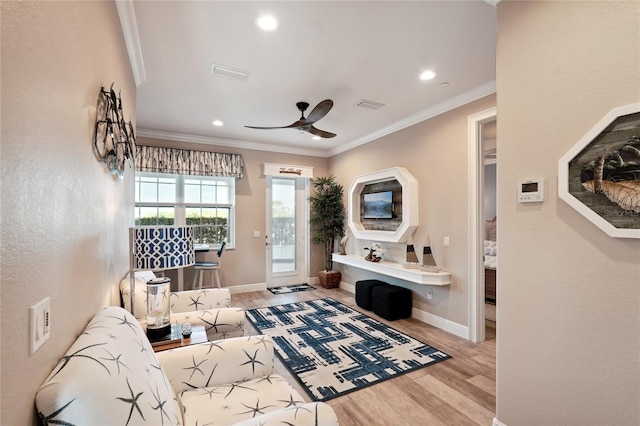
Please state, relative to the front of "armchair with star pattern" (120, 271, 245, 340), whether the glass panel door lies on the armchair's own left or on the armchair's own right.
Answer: on the armchair's own left

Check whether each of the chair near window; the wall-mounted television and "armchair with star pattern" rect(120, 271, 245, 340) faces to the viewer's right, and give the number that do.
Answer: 1

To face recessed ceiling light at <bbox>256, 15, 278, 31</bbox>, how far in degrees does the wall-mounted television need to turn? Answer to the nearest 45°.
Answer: approximately 45° to its left

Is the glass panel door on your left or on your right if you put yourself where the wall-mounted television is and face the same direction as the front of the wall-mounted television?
on your right

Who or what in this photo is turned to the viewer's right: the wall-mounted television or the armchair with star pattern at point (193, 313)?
the armchair with star pattern

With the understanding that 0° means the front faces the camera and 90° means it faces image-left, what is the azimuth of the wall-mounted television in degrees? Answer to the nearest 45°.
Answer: approximately 45°

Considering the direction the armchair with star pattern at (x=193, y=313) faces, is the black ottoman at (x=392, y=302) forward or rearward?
forward

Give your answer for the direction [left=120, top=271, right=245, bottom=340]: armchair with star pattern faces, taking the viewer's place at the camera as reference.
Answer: facing to the right of the viewer

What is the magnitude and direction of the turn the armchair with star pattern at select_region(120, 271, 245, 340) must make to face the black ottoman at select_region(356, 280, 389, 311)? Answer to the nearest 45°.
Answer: approximately 45° to its left

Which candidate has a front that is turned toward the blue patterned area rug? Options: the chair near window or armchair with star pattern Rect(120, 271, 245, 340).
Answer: the armchair with star pattern

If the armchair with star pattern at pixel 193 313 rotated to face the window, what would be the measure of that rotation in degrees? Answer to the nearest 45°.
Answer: approximately 90° to its left

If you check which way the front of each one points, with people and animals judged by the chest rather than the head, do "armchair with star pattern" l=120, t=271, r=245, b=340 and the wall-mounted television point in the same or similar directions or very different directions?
very different directions
